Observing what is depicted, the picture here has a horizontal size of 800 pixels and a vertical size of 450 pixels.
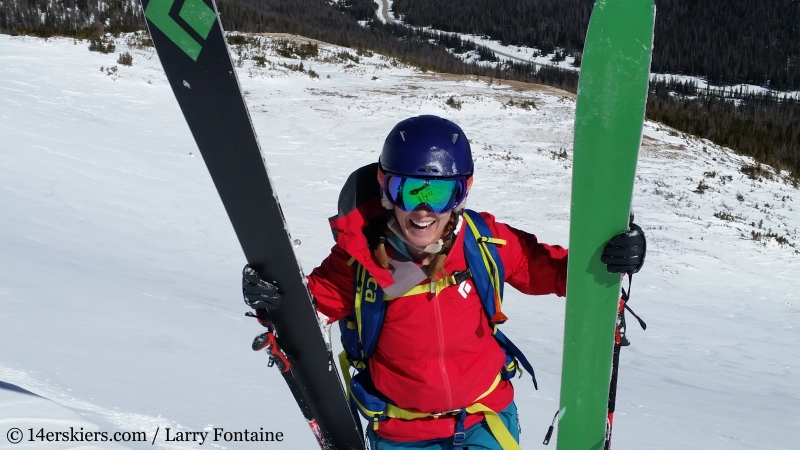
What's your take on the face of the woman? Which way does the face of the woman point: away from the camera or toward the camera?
toward the camera

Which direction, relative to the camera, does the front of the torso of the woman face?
toward the camera
